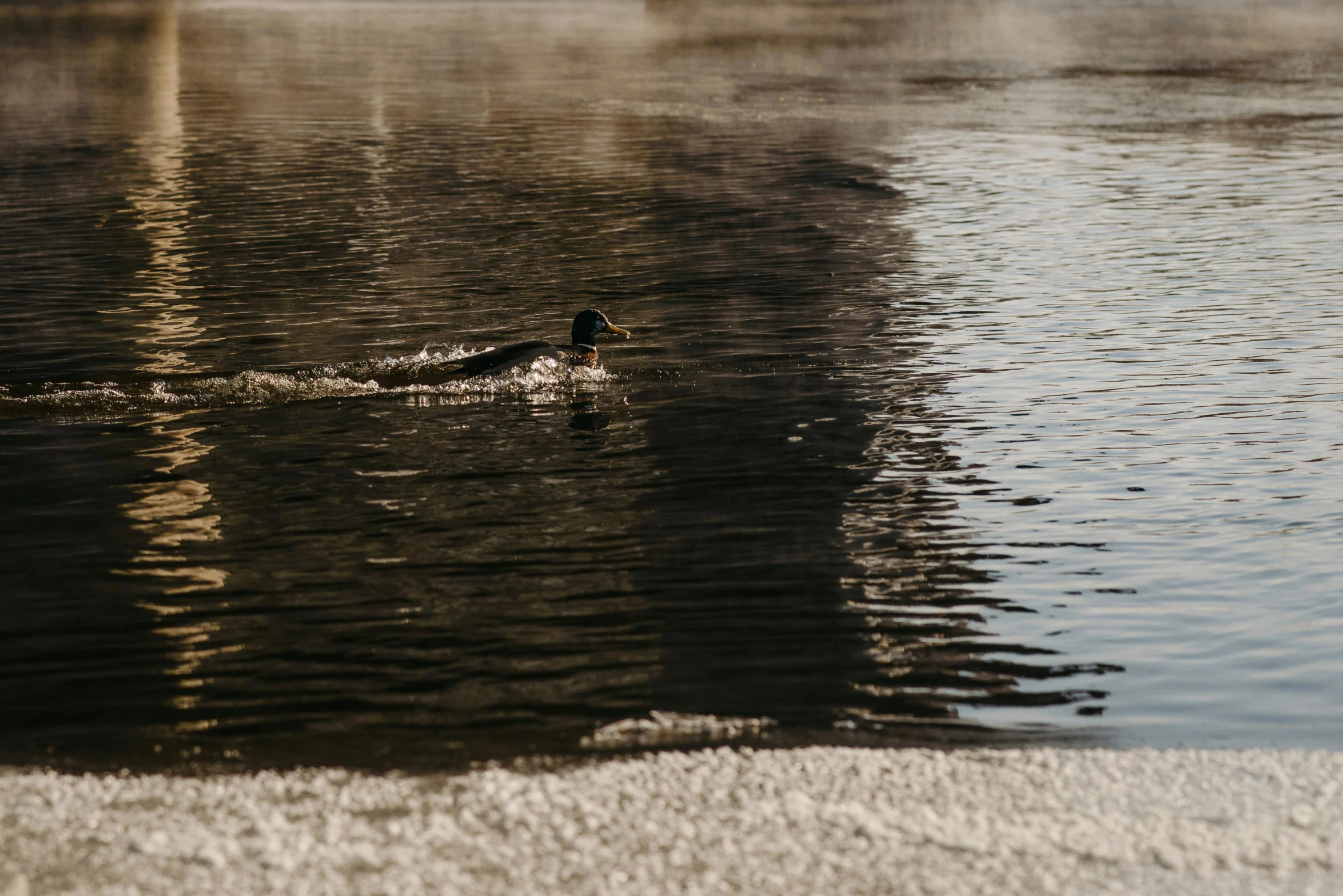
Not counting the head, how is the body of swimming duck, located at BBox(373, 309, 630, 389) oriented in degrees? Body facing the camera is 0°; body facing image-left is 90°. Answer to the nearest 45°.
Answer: approximately 270°
